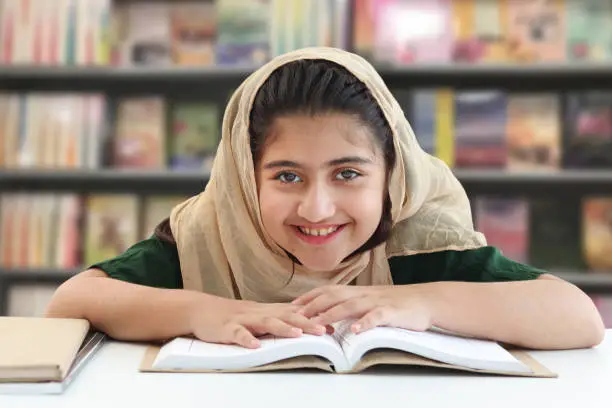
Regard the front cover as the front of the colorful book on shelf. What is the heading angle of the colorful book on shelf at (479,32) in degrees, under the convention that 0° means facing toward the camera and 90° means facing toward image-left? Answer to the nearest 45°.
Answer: approximately 0°

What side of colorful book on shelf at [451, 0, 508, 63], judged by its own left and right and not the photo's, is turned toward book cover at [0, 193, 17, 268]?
right

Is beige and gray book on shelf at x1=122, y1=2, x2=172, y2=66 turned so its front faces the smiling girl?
yes

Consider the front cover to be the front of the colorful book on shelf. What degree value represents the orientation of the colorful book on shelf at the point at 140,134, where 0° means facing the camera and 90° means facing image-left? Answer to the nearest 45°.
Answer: approximately 0°
